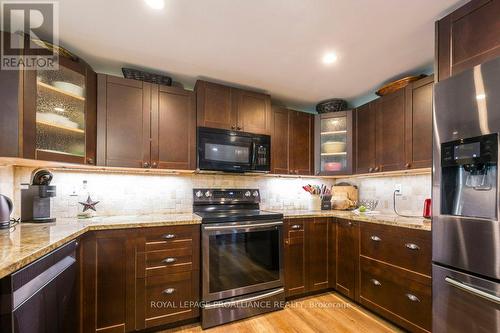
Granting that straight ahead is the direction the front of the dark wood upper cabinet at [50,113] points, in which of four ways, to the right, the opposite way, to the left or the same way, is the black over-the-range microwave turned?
to the right

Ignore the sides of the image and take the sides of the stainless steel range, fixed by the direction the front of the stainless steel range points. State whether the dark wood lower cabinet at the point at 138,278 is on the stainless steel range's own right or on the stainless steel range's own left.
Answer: on the stainless steel range's own right

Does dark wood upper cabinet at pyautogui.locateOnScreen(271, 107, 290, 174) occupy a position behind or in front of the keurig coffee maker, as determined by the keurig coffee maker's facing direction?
in front

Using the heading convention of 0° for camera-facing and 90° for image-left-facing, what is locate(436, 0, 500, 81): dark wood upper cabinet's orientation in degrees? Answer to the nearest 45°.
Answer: approximately 45°

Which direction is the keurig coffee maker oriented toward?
to the viewer's right

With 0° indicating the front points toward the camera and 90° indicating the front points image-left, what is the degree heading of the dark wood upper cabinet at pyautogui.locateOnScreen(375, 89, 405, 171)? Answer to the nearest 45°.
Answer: approximately 45°

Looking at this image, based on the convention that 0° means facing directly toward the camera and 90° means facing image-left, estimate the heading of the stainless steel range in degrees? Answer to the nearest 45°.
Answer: approximately 315°

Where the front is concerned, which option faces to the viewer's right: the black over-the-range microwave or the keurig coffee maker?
the keurig coffee maker
